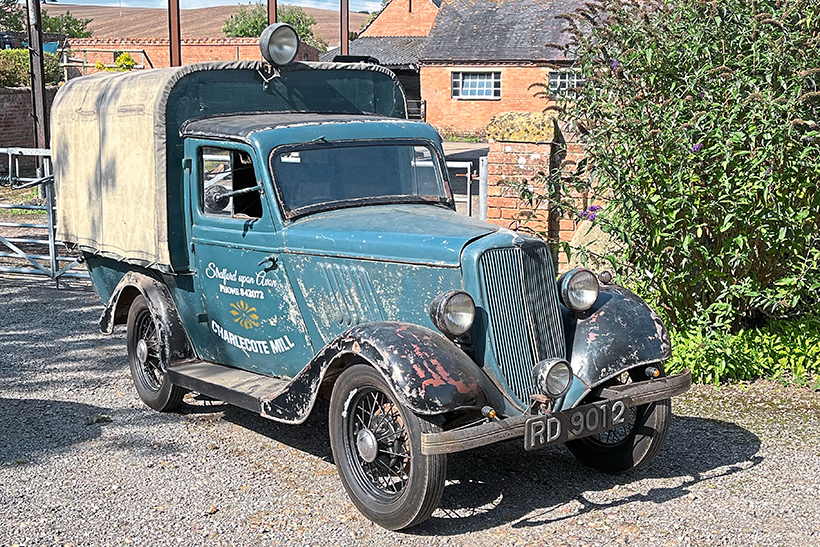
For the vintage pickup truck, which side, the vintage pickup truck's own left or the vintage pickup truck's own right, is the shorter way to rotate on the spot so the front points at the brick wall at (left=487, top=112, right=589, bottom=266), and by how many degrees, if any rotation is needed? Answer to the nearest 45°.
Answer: approximately 90° to the vintage pickup truck's own left

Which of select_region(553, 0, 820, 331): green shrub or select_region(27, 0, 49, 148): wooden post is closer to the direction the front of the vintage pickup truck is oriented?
the green shrub

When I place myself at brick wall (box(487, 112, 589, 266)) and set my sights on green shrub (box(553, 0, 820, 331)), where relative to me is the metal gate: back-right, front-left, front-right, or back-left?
back-right

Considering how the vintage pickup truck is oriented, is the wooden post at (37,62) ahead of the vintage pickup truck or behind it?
behind

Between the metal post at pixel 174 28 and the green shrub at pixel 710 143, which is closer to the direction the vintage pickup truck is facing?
the green shrub

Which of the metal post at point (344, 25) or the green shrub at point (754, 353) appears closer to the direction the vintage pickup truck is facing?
the green shrub

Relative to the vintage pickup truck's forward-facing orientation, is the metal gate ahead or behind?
behind

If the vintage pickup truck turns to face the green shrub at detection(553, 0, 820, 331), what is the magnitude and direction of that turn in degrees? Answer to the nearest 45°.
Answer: approximately 45° to its left

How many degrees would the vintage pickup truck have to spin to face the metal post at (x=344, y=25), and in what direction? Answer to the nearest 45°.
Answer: approximately 135° to its left

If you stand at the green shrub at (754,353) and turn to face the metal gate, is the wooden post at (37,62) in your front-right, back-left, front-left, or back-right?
front-right

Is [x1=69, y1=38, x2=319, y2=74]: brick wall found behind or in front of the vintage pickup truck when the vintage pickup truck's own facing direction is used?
behind

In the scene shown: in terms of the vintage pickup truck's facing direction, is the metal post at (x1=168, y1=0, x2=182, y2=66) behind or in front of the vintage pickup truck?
behind

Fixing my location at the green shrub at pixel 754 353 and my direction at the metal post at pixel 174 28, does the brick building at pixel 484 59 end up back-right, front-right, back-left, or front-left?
front-right

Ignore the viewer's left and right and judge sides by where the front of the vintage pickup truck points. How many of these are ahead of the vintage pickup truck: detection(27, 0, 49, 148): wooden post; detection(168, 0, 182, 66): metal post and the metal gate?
0

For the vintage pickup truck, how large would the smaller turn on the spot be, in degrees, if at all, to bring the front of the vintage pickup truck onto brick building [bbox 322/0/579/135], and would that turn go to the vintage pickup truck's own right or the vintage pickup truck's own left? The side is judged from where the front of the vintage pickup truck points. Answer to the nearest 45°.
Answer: approximately 135° to the vintage pickup truck's own left

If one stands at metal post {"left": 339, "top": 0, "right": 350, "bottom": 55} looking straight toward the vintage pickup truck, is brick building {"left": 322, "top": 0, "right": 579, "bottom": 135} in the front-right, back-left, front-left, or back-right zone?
back-left

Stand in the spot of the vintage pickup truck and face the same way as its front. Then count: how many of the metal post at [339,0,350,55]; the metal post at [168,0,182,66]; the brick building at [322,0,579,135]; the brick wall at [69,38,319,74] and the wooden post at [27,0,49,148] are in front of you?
0
